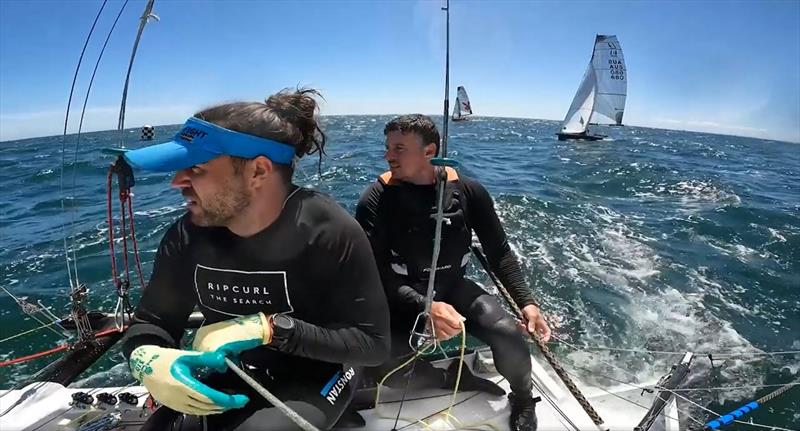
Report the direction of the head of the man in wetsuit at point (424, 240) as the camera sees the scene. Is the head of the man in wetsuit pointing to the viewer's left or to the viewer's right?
to the viewer's left

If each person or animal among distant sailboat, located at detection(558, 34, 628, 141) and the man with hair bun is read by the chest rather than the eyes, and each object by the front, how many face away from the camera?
0

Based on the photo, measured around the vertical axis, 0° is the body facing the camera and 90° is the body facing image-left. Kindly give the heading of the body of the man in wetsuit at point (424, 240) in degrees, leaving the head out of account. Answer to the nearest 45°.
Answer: approximately 0°

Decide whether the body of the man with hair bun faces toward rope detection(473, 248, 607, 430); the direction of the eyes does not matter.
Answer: no

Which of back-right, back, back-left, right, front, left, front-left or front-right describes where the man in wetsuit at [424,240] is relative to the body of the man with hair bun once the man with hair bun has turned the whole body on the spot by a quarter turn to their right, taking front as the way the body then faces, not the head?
right

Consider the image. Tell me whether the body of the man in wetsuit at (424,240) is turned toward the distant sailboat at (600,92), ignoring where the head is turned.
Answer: no

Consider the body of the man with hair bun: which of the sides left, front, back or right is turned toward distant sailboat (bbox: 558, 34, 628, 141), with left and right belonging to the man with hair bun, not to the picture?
back

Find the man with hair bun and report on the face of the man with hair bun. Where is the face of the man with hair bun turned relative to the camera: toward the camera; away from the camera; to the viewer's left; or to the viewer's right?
to the viewer's left

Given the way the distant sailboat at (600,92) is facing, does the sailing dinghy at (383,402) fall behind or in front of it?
in front

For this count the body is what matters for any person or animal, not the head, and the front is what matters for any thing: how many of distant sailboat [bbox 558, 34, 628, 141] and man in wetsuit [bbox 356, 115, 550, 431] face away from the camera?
0

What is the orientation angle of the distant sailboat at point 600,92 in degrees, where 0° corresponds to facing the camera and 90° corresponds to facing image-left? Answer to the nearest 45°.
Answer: approximately 45°
